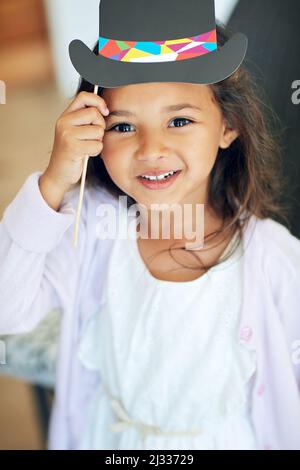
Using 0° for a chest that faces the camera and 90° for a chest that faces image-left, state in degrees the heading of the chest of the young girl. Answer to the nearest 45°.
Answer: approximately 0°
